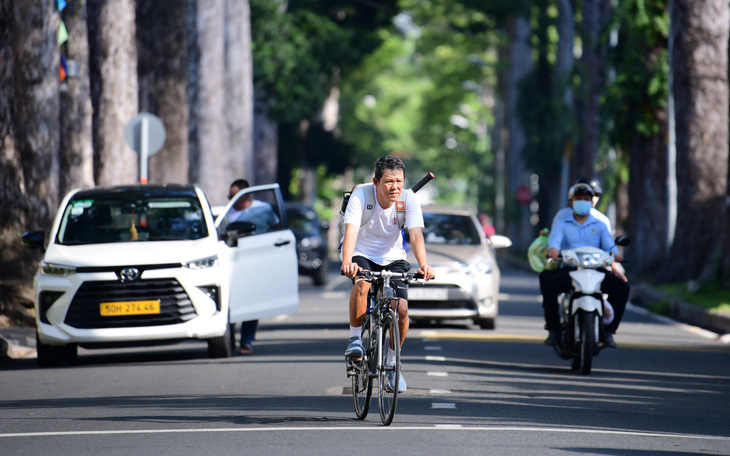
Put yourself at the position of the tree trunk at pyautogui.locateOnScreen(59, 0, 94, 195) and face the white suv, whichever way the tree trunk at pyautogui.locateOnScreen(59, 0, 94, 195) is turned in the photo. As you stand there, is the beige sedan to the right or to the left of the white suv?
left

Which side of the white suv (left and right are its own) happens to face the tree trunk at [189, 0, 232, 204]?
back

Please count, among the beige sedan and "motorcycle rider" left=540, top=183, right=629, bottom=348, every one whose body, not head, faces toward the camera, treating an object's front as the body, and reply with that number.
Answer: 2

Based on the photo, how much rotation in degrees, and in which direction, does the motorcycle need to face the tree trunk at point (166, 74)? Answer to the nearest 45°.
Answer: approximately 135° to its right

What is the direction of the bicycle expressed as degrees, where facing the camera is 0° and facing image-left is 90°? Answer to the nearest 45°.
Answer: approximately 0°

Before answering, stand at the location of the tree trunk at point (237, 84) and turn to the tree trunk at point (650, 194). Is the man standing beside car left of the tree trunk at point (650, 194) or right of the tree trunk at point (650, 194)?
right

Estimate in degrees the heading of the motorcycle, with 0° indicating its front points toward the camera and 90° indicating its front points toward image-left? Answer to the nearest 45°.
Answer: approximately 0°
